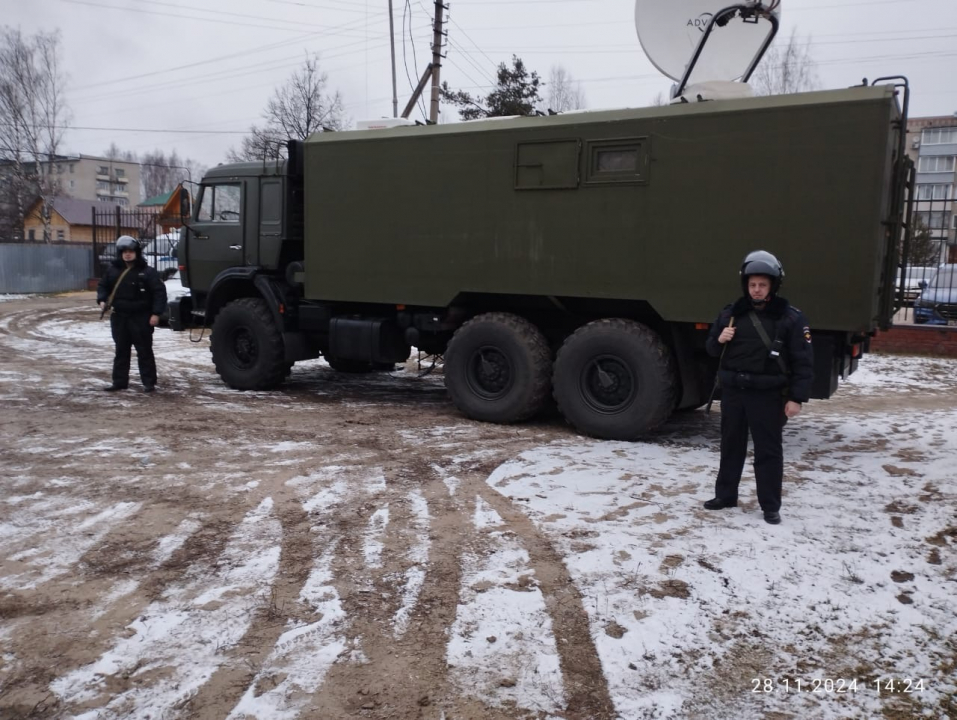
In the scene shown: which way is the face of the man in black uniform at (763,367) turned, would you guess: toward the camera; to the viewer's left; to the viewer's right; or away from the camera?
toward the camera

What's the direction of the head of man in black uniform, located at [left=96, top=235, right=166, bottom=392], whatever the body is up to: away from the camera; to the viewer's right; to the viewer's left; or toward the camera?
toward the camera

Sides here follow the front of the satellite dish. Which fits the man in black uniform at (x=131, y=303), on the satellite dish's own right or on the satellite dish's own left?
on the satellite dish's own right

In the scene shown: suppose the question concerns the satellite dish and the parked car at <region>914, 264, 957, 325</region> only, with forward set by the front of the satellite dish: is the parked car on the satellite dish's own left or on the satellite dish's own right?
on the satellite dish's own left

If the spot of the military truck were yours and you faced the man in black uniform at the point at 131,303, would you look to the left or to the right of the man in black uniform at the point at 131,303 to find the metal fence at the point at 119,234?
right

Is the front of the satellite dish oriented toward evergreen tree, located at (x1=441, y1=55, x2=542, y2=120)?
no

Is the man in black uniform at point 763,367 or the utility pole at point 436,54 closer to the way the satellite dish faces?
the man in black uniform

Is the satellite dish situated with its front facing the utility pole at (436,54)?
no

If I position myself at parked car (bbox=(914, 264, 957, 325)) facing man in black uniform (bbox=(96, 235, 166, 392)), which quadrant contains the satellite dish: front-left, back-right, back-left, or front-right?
front-left

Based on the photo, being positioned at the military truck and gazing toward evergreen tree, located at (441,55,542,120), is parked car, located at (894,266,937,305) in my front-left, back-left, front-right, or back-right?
front-right

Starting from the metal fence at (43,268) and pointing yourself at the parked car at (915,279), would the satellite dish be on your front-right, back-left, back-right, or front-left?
front-right
